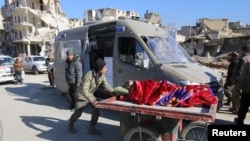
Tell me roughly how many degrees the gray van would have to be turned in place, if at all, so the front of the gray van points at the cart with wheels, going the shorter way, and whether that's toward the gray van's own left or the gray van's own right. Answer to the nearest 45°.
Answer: approximately 45° to the gray van's own right

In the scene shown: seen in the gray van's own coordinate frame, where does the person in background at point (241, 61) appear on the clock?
The person in background is roughly at 11 o'clock from the gray van.

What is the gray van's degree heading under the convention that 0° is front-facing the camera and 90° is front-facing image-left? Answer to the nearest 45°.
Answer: approximately 315°

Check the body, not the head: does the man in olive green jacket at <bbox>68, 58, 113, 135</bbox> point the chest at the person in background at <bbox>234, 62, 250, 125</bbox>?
yes

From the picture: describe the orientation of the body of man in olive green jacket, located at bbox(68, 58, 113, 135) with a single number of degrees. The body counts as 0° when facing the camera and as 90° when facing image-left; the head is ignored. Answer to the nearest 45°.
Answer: approximately 270°

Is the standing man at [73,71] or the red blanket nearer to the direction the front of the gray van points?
the red blanket

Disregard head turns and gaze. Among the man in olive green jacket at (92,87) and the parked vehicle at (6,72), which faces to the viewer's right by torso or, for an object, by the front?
the man in olive green jacket

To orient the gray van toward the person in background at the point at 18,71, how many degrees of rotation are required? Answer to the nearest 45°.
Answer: approximately 180°
